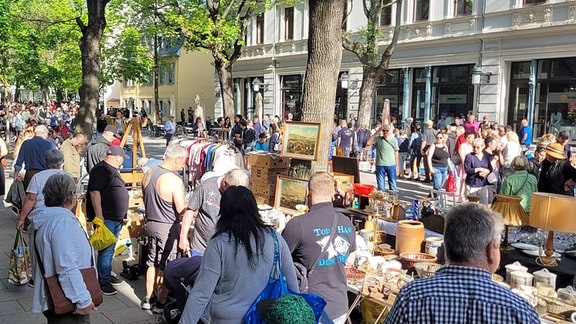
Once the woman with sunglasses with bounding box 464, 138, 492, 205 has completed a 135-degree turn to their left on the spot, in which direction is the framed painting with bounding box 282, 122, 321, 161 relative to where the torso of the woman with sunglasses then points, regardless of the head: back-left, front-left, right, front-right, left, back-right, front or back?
back

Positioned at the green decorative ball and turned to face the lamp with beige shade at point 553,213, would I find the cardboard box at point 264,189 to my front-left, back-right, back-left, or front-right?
front-left

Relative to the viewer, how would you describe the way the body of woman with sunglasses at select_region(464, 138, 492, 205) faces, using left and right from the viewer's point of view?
facing the viewer

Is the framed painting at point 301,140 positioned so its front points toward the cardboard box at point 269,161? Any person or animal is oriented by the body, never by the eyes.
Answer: no

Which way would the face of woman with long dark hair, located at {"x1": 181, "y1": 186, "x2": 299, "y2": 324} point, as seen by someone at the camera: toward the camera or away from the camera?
away from the camera

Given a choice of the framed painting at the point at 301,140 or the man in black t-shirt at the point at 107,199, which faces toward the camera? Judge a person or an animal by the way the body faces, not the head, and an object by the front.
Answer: the framed painting

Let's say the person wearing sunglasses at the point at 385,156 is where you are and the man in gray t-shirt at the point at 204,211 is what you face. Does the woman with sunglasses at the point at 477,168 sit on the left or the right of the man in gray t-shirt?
left

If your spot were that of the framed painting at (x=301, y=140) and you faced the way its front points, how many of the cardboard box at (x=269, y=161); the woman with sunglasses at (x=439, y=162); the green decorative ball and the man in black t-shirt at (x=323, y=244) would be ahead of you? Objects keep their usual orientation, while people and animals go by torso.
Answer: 2

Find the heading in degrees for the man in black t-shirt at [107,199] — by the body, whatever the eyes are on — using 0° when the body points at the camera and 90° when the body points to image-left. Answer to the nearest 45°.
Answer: approximately 270°

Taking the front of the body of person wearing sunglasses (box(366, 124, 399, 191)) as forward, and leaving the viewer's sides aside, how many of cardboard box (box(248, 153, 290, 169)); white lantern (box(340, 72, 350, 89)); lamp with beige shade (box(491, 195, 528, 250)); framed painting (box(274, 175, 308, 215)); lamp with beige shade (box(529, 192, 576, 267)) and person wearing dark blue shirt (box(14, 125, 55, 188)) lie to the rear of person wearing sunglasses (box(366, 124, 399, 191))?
1

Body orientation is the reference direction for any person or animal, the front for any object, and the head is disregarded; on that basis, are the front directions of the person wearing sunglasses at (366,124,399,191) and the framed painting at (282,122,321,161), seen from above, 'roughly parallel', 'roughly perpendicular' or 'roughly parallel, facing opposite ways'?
roughly parallel

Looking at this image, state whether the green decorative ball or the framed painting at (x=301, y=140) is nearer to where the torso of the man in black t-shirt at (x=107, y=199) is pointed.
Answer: the green decorative ball

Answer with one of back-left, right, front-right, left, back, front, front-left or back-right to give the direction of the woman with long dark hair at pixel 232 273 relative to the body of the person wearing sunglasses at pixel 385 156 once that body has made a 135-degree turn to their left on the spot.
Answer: back-right

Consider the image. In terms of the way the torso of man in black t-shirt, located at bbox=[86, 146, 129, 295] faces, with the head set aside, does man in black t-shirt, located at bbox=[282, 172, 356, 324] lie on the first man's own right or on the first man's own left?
on the first man's own right

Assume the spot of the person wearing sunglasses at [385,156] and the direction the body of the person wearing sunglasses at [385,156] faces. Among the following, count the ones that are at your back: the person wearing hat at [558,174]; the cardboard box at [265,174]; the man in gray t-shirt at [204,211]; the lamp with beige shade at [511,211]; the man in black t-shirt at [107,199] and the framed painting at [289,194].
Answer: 0

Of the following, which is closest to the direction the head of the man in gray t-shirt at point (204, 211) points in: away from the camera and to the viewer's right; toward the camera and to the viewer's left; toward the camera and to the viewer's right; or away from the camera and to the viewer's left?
away from the camera and to the viewer's right

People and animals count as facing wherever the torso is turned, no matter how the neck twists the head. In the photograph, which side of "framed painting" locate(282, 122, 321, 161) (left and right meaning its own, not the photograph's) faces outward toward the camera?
front

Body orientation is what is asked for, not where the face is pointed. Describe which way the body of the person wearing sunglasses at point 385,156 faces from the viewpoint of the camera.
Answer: toward the camera

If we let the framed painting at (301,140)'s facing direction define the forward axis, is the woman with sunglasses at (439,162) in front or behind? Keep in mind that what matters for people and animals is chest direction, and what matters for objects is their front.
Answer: behind

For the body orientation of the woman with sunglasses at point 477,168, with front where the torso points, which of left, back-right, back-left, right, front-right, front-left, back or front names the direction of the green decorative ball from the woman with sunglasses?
front
